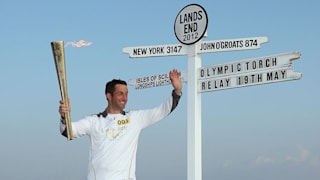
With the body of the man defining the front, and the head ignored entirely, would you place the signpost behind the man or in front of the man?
behind

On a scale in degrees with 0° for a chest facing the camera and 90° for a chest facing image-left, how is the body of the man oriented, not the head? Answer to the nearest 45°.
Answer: approximately 0°
